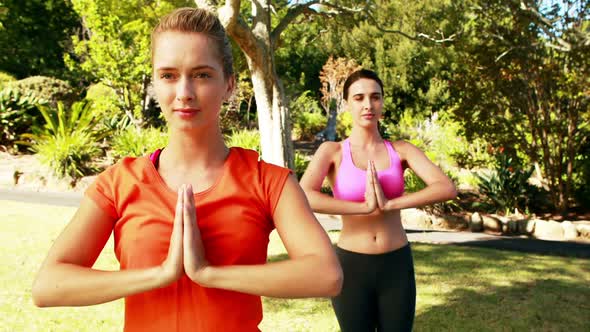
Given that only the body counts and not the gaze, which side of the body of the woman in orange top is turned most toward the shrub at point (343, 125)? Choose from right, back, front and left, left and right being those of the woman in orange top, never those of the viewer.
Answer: back

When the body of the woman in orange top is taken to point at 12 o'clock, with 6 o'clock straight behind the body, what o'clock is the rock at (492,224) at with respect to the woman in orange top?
The rock is roughly at 7 o'clock from the woman in orange top.

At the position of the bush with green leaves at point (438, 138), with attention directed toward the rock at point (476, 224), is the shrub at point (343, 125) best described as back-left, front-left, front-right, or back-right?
back-right

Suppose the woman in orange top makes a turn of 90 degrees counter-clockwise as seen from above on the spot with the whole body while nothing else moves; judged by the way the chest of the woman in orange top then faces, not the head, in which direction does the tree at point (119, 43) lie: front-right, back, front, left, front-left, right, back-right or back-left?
left

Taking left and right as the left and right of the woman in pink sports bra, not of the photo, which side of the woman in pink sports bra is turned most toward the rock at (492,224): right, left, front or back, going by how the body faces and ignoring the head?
back

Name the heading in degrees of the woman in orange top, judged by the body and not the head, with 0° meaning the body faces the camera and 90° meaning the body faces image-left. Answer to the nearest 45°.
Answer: approximately 0°

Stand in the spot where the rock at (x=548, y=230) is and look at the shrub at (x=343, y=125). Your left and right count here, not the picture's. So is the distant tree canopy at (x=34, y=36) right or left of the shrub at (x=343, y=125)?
left

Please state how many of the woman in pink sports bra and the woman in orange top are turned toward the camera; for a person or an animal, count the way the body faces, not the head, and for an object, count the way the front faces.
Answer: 2

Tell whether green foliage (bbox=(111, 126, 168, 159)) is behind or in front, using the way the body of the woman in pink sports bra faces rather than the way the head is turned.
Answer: behind

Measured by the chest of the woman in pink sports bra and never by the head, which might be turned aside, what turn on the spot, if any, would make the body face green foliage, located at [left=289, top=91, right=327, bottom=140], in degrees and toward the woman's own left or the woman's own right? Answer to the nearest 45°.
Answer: approximately 180°

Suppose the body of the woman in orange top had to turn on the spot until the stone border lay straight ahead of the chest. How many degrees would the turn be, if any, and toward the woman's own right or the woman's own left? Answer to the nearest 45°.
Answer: approximately 135° to the woman's own left

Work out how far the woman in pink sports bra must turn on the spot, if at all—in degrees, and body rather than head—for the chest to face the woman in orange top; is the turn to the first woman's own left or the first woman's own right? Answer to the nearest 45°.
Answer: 0° — they already face them

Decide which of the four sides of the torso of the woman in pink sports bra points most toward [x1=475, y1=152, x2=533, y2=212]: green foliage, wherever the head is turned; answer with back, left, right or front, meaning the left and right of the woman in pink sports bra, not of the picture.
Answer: back
